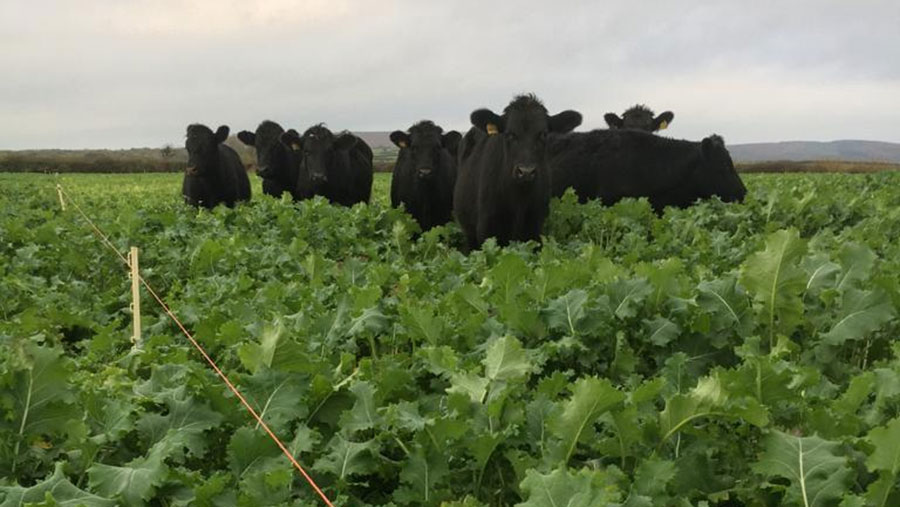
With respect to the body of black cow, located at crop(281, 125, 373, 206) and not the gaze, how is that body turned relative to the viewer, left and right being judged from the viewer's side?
facing the viewer and to the left of the viewer

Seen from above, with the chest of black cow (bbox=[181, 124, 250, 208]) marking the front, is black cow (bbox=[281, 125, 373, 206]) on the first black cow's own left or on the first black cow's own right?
on the first black cow's own left

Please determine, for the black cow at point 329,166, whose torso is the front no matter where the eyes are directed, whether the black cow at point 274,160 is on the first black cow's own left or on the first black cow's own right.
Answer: on the first black cow's own right

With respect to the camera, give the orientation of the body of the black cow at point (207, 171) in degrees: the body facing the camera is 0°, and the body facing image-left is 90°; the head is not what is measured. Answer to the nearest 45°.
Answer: approximately 45°

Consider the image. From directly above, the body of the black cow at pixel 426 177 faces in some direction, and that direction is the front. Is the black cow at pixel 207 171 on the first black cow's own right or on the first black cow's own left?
on the first black cow's own right

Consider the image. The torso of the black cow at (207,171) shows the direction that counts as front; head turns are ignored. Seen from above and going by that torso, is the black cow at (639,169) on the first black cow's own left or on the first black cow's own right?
on the first black cow's own left

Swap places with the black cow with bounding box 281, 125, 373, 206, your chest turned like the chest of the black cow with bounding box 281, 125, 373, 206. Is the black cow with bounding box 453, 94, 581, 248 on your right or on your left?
on your left

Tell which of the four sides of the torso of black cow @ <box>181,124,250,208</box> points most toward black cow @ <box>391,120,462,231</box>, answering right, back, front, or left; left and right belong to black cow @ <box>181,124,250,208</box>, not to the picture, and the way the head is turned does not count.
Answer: left

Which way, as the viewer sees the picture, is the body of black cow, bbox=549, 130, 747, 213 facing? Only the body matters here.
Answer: to the viewer's right

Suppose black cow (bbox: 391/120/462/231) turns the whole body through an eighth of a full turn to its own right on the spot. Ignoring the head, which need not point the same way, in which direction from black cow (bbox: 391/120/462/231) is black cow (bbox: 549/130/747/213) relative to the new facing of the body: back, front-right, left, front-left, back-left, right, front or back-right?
back-left
